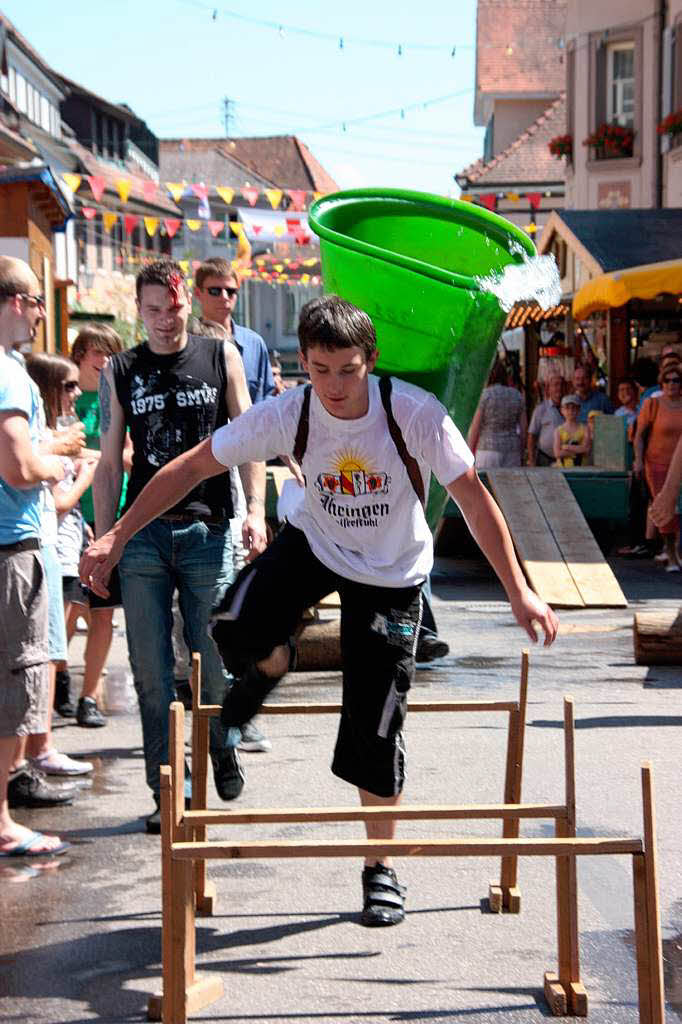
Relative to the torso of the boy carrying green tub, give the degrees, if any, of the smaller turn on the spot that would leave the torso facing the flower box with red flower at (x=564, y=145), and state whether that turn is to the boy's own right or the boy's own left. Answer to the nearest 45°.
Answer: approximately 180°

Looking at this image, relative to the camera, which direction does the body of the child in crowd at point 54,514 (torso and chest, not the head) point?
to the viewer's right

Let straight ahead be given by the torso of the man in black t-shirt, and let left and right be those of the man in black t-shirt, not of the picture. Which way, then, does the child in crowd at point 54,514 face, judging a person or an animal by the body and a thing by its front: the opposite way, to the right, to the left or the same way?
to the left

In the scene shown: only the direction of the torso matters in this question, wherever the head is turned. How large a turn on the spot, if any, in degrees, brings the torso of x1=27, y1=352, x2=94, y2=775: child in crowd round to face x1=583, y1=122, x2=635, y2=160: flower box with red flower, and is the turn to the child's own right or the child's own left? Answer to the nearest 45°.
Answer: approximately 45° to the child's own left

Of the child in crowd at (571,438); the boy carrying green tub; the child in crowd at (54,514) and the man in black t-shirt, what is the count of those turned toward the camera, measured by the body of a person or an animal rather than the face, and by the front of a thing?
3
